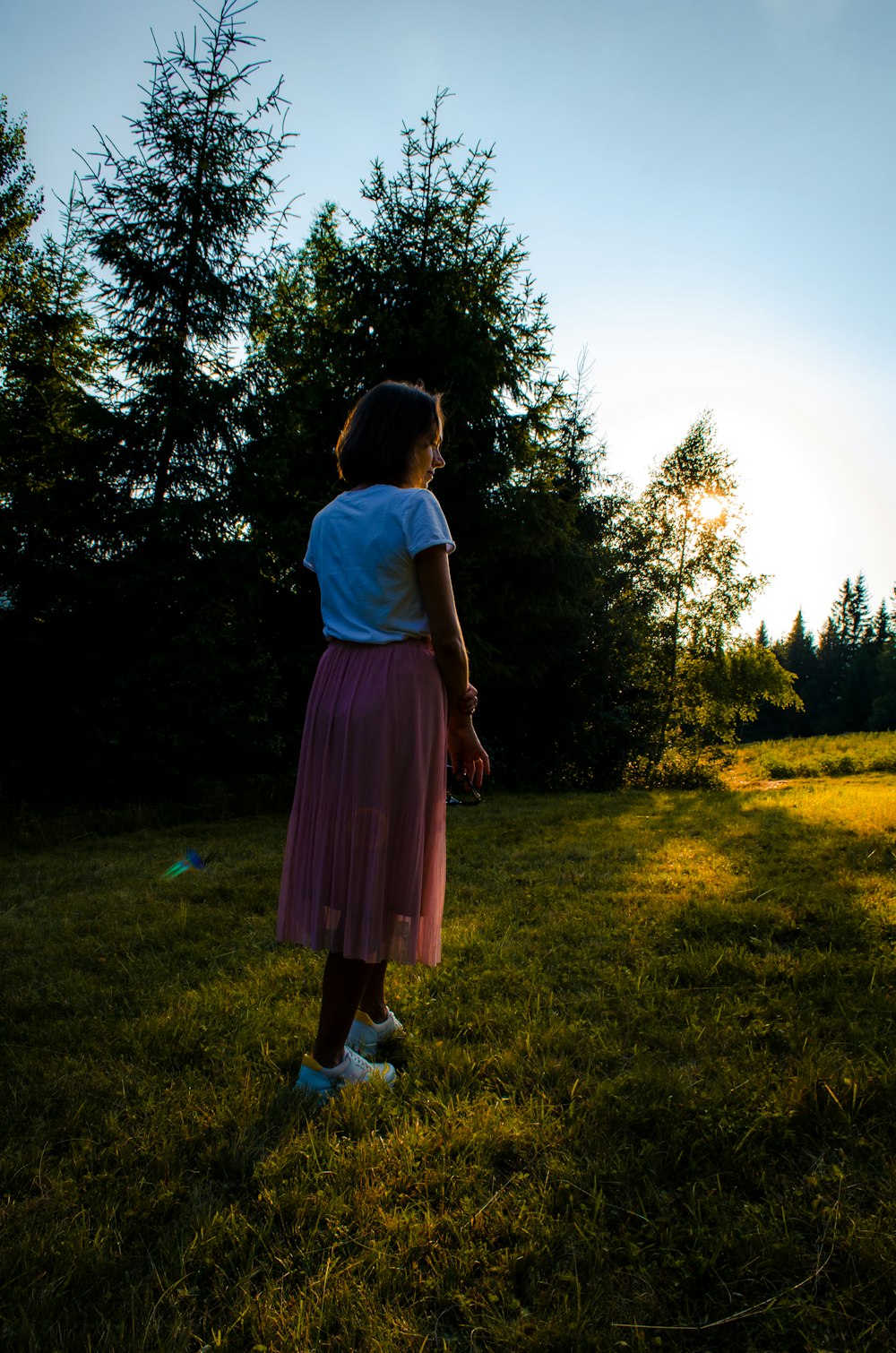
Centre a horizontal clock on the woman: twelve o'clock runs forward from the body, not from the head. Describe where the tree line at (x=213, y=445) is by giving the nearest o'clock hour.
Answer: The tree line is roughly at 10 o'clock from the woman.

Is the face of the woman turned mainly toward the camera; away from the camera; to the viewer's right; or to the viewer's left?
to the viewer's right

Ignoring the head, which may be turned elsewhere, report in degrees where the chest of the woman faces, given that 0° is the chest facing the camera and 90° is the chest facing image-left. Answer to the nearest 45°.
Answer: approximately 225°
